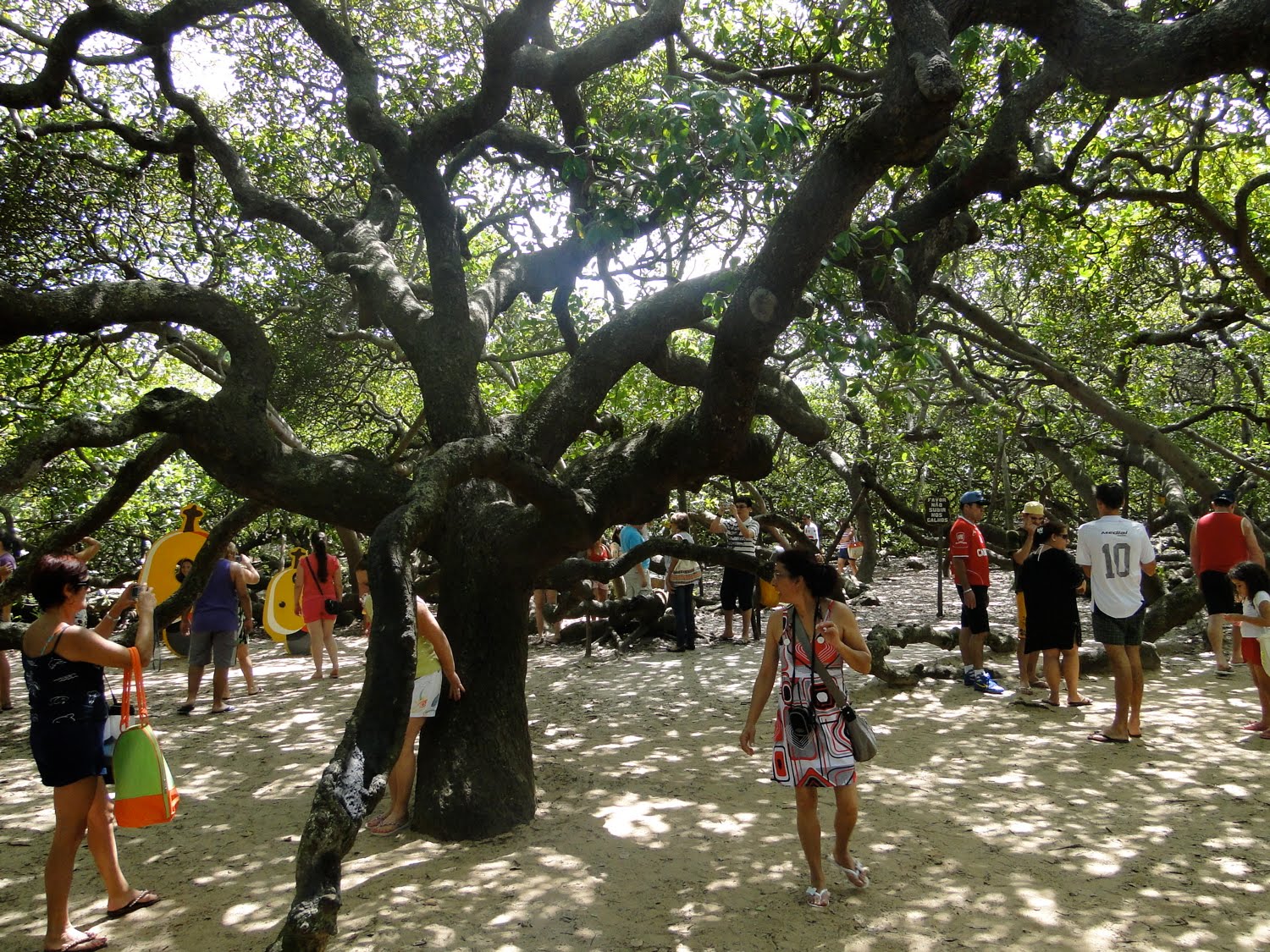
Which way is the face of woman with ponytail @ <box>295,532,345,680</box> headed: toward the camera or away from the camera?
away from the camera

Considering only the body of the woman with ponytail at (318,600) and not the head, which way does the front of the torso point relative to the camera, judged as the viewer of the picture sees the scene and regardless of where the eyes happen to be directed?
away from the camera

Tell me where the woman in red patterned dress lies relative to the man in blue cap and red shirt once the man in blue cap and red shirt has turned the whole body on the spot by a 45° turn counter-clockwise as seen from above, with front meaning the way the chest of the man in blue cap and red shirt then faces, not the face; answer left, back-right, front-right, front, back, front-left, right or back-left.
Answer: back-right

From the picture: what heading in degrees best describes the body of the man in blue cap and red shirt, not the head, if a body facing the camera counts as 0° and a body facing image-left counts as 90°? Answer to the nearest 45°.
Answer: approximately 270°

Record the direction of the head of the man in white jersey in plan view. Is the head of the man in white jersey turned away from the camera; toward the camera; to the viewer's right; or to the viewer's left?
away from the camera

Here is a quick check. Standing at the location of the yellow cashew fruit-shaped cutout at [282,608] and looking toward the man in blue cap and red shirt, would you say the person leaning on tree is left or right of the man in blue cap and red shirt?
right

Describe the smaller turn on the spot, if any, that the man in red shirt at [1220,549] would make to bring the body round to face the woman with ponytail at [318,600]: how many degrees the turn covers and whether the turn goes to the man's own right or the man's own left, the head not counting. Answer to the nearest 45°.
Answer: approximately 90° to the man's own left

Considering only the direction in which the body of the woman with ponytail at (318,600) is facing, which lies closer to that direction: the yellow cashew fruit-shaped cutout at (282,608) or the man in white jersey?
the yellow cashew fruit-shaped cutout

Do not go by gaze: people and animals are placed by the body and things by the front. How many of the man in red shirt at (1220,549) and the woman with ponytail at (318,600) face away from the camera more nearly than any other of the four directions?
2

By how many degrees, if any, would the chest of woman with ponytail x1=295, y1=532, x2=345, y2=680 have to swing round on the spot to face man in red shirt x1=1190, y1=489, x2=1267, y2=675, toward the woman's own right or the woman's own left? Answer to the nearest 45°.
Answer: approximately 135° to the woman's own right

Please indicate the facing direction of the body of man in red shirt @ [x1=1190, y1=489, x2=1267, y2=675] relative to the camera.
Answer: away from the camera

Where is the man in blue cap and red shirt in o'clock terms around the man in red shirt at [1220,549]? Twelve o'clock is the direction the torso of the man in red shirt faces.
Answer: The man in blue cap and red shirt is roughly at 8 o'clock from the man in red shirt.
